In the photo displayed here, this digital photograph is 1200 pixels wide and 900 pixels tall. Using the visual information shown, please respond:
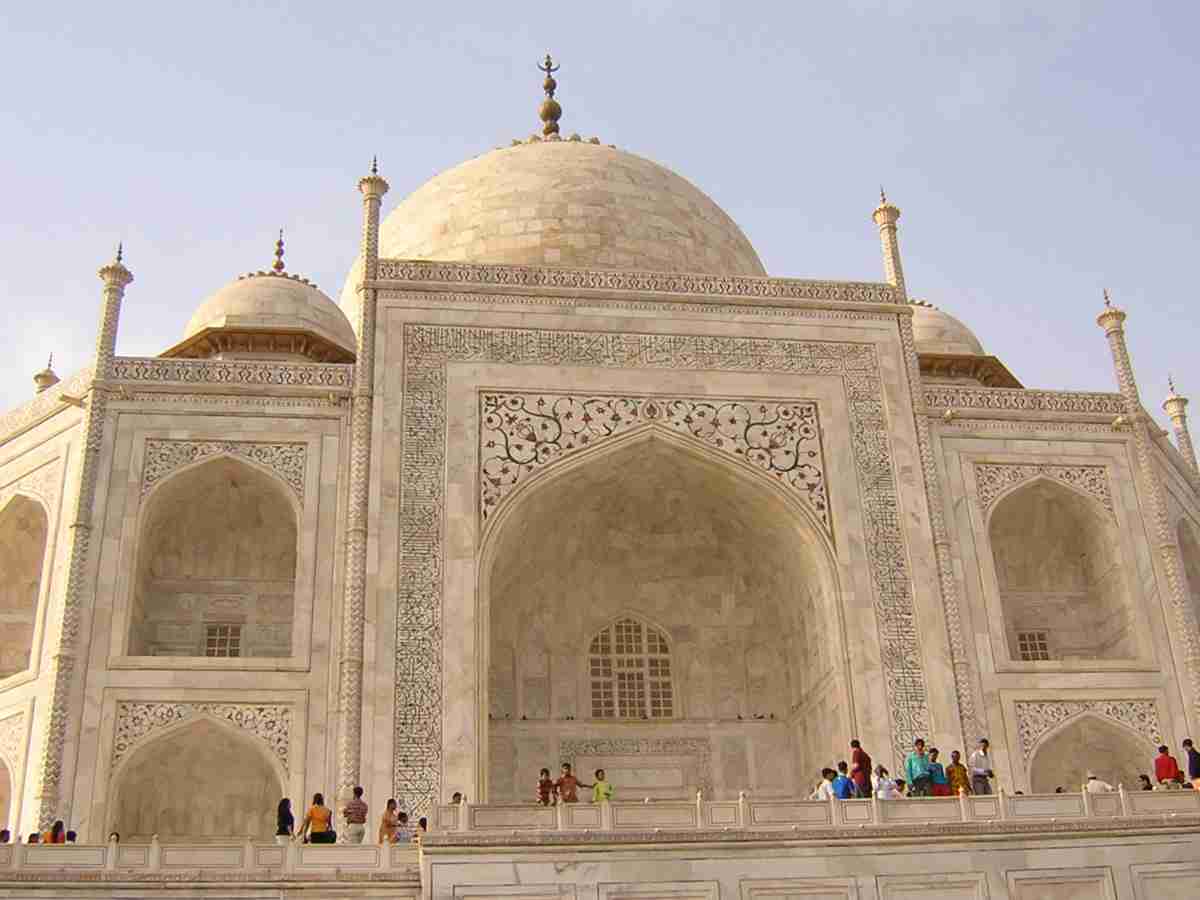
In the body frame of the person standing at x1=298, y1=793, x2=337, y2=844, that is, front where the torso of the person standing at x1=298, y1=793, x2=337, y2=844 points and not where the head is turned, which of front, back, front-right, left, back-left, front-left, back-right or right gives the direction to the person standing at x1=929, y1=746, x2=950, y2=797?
right

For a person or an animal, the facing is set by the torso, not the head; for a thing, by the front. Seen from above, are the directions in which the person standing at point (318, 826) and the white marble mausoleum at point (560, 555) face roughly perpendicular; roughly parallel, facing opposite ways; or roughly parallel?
roughly parallel, facing opposite ways

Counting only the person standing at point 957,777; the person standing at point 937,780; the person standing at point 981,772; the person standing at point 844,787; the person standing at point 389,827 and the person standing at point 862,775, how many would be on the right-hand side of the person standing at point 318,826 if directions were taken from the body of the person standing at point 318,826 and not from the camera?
6

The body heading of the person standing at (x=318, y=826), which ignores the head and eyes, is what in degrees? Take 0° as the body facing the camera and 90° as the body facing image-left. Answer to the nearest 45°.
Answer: approximately 180°

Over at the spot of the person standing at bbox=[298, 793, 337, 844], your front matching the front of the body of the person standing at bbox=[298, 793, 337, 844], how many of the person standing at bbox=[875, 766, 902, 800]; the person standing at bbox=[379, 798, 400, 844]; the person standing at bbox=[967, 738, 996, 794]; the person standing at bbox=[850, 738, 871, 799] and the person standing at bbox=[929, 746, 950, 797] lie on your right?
5

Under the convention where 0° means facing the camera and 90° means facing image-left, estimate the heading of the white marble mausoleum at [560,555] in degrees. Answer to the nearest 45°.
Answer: approximately 0°
